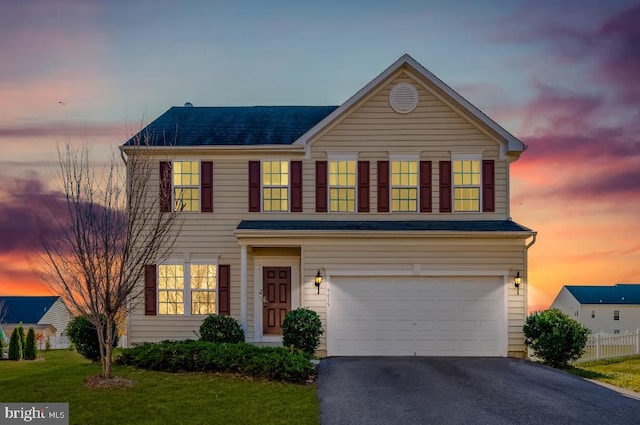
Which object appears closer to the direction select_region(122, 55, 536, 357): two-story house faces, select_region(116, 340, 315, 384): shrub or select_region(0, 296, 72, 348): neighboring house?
the shrub

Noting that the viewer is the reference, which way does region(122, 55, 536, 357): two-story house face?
facing the viewer

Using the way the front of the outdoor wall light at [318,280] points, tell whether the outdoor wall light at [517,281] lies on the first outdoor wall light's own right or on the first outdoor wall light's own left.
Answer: on the first outdoor wall light's own left

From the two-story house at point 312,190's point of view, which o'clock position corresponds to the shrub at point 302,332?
The shrub is roughly at 12 o'clock from the two-story house.
